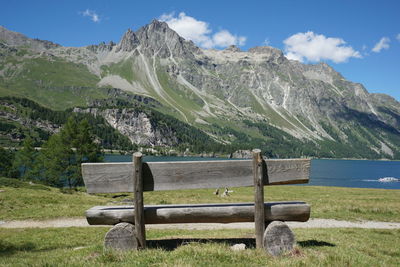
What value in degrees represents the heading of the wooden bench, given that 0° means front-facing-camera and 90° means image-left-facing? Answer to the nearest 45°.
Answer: approximately 180°
